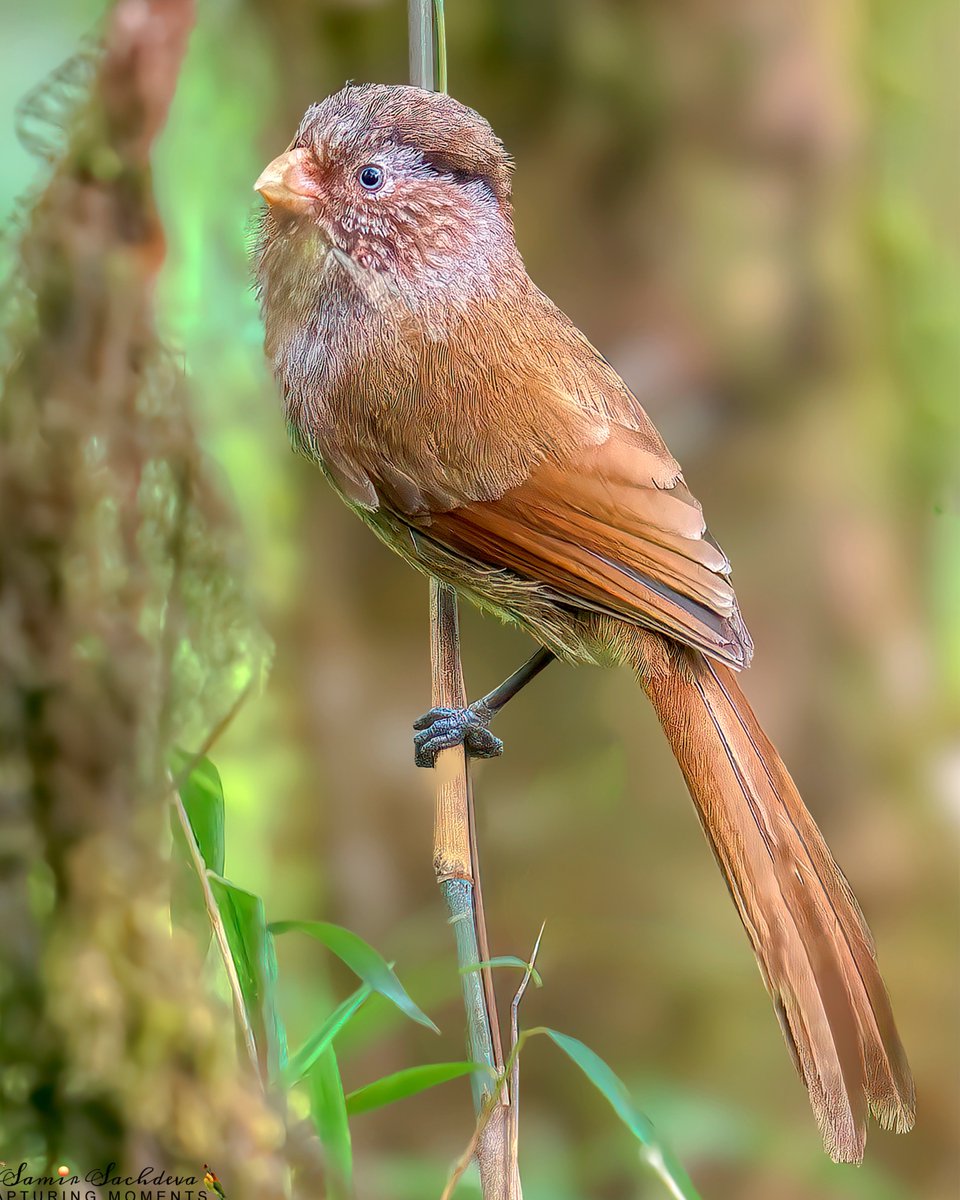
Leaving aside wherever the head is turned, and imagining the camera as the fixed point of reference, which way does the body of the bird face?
to the viewer's left
